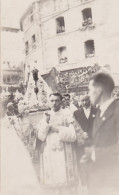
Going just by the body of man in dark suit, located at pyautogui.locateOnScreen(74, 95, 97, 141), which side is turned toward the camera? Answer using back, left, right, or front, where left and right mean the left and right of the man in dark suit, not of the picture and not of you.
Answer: front

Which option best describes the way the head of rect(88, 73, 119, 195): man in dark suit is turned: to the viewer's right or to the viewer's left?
to the viewer's left

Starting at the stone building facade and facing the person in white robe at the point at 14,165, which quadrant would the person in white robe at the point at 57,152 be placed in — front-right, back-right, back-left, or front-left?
front-left

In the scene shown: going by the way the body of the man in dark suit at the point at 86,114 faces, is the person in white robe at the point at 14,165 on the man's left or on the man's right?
on the man's right
